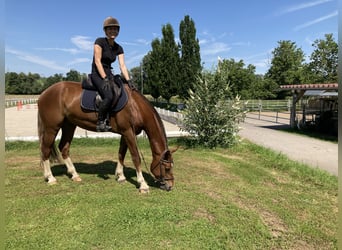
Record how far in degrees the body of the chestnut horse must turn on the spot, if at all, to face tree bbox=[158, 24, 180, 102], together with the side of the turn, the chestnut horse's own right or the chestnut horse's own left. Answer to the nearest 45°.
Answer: approximately 90° to the chestnut horse's own left

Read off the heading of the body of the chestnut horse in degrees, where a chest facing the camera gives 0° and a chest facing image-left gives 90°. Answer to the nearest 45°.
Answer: approximately 270°

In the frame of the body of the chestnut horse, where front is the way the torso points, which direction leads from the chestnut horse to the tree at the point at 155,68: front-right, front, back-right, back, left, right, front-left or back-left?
left

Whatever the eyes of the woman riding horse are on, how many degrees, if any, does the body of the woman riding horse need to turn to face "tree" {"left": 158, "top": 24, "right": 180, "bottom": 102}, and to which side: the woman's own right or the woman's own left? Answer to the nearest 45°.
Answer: approximately 135° to the woman's own left

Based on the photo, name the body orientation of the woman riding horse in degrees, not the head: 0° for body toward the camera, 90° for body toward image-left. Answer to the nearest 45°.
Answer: approximately 315°

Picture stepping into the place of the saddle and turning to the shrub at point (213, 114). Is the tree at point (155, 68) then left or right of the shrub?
left

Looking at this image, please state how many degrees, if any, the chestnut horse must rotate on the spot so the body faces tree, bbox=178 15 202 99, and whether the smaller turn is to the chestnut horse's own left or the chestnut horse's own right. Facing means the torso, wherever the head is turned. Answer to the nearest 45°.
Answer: approximately 90° to the chestnut horse's own left
